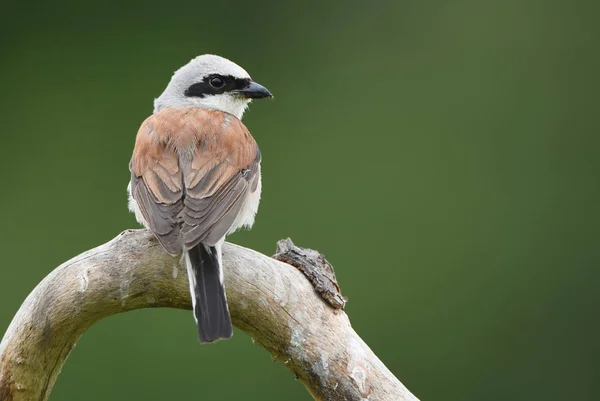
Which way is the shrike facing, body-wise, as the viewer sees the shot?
away from the camera
